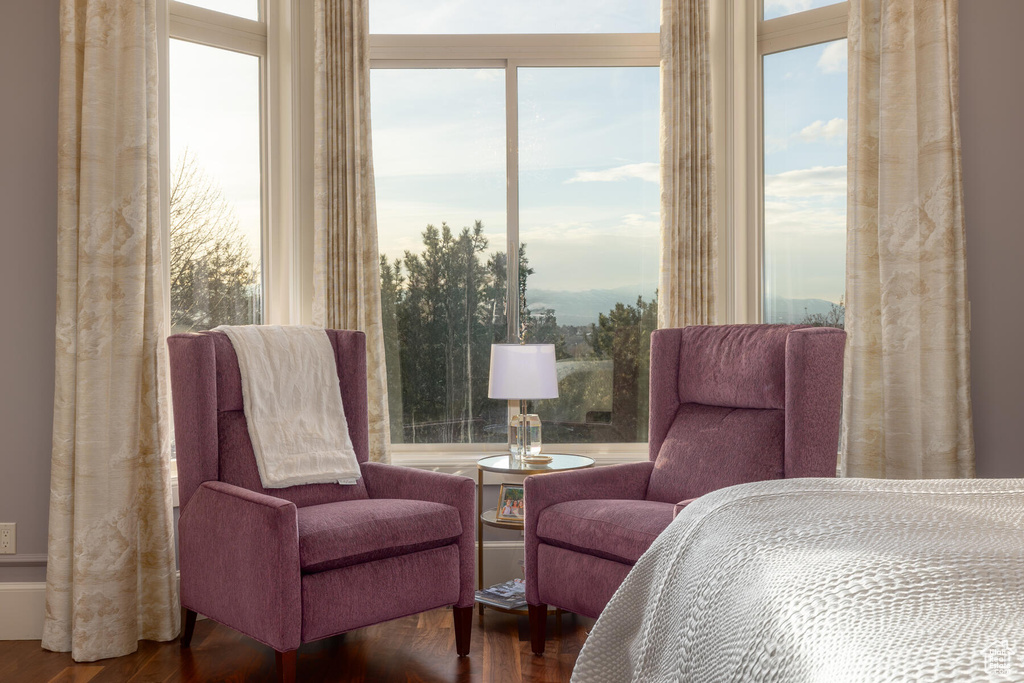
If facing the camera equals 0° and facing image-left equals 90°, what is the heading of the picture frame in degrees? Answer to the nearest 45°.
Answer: approximately 0°

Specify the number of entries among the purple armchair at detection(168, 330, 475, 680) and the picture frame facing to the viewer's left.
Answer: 0

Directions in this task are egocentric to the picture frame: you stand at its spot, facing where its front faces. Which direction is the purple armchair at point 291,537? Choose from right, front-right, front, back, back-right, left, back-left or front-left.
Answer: front-right

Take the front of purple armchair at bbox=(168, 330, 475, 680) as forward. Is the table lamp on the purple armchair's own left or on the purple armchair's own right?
on the purple armchair's own left

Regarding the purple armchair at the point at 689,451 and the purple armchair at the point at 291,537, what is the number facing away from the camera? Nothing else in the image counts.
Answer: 0

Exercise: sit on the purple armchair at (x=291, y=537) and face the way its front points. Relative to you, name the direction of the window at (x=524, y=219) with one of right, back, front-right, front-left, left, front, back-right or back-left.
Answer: left

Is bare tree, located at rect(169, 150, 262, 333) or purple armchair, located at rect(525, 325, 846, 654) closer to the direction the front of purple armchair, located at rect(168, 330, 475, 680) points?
the purple armchair

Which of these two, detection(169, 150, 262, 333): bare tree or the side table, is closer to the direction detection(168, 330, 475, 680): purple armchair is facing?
the side table

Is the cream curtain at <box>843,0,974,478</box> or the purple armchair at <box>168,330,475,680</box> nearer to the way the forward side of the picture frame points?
the purple armchair

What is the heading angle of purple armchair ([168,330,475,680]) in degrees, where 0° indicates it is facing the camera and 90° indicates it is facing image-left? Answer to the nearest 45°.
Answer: approximately 315°

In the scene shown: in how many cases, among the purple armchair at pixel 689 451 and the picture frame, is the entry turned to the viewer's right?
0

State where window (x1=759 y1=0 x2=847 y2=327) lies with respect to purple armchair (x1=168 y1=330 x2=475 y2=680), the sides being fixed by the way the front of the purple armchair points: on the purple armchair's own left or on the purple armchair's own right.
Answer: on the purple armchair's own left

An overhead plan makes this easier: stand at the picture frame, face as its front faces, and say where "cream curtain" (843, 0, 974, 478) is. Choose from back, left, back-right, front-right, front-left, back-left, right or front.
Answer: left
